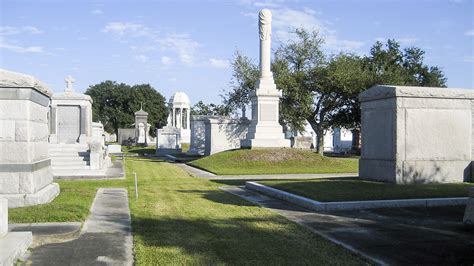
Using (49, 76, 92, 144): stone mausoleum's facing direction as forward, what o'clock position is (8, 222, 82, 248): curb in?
The curb is roughly at 12 o'clock from the stone mausoleum.

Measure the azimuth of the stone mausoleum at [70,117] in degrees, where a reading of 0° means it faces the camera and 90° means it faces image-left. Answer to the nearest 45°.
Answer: approximately 0°

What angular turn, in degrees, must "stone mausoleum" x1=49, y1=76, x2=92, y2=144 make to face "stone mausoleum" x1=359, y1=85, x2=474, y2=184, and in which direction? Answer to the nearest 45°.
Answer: approximately 45° to its left

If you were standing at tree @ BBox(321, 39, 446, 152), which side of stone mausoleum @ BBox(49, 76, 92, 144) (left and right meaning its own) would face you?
left

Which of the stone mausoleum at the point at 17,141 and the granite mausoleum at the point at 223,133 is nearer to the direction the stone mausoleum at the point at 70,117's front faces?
the stone mausoleum
